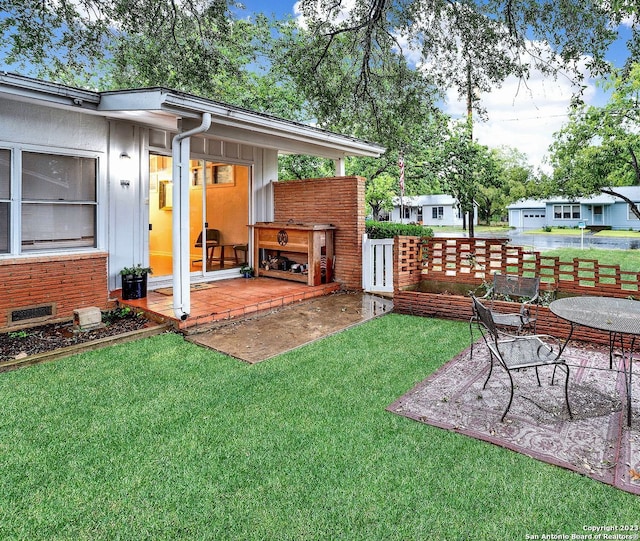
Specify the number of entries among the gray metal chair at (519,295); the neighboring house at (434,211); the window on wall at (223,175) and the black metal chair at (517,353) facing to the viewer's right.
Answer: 1

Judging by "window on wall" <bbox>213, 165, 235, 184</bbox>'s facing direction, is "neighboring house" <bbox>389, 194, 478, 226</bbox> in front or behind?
behind

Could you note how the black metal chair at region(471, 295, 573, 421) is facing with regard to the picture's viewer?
facing to the right of the viewer

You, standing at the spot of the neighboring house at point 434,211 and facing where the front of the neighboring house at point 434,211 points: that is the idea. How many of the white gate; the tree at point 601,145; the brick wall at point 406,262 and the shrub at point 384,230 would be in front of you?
4

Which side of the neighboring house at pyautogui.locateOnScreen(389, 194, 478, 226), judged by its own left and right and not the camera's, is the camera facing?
front

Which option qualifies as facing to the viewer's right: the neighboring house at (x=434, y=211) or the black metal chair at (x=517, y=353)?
the black metal chair

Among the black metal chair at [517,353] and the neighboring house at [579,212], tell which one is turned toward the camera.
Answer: the neighboring house

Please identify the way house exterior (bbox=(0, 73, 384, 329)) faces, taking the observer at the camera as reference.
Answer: facing the viewer and to the right of the viewer

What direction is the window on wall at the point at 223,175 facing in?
toward the camera

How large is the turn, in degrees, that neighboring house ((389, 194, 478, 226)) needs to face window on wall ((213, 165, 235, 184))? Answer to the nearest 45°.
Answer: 0° — it already faces it
